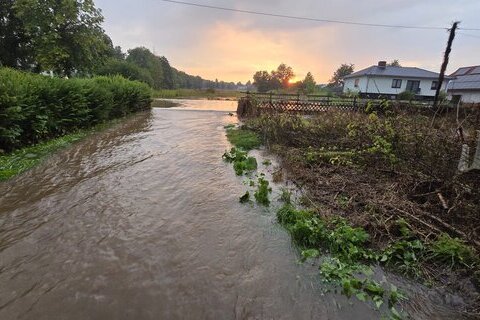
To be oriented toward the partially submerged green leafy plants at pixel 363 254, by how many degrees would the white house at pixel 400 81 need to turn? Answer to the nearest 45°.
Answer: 0° — it already faces it

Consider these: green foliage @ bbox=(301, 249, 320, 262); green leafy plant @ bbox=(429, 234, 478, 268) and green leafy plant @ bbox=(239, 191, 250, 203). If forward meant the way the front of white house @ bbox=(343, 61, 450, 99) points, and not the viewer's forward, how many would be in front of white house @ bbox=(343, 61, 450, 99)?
3

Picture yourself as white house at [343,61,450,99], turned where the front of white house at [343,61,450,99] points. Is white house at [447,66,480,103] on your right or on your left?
on your left

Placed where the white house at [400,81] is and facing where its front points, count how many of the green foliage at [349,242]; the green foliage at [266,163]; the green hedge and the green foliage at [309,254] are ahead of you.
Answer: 4

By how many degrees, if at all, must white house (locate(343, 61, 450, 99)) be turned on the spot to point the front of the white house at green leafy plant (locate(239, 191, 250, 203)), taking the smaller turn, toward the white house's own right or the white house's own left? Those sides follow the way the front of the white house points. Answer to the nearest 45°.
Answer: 0° — it already faces it

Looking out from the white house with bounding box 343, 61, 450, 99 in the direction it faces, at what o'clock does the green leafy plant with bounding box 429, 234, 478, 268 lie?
The green leafy plant is roughly at 12 o'clock from the white house.

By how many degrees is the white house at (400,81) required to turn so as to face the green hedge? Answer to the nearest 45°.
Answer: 0° — it already faces it

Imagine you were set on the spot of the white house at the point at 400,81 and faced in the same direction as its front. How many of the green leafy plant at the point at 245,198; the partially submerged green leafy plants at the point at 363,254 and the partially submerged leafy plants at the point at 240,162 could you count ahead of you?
3

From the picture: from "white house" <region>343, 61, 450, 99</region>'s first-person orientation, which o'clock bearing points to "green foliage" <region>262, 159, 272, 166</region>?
The green foliage is roughly at 12 o'clock from the white house.

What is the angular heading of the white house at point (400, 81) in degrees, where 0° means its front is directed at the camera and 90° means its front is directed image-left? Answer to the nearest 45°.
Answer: approximately 0°

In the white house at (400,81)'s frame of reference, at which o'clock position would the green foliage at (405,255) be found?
The green foliage is roughly at 12 o'clock from the white house.
